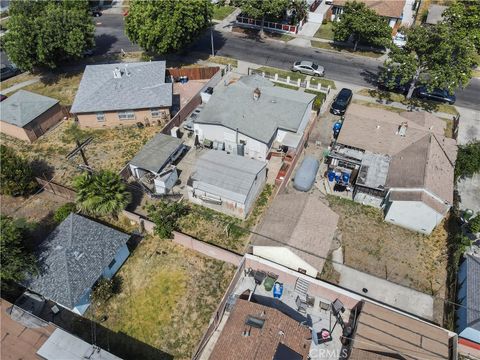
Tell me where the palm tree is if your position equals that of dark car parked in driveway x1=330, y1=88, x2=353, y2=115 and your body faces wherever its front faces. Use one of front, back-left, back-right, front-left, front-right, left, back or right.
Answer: front

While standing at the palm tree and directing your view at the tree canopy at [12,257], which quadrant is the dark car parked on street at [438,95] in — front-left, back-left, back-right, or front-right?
back-left

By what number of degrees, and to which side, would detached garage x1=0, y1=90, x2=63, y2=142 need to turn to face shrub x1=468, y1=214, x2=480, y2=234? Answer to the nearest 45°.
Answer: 0° — it already faces it

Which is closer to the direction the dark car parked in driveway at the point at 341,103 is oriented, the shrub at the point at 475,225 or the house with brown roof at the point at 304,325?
the house with brown roof

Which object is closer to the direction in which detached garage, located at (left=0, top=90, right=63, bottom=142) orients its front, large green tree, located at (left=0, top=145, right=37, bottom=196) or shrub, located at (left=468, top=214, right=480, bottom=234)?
the shrub

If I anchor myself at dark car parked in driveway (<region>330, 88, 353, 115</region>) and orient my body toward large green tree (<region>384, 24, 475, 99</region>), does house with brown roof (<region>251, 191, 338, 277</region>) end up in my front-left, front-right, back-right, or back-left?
back-right

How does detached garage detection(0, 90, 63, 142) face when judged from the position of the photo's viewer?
facing the viewer and to the right of the viewer

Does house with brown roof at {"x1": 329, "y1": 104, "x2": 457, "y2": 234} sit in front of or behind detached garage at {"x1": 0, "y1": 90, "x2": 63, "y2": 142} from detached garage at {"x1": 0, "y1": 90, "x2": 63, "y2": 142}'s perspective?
in front

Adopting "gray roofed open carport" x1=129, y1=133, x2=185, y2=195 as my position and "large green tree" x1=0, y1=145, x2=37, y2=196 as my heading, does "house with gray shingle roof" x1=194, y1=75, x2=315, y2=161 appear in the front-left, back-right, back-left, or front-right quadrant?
back-right

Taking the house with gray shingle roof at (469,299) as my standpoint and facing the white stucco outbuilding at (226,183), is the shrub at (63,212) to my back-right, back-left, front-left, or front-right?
front-left
